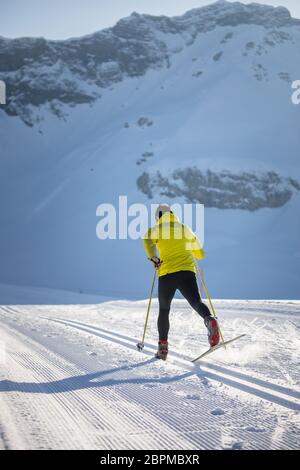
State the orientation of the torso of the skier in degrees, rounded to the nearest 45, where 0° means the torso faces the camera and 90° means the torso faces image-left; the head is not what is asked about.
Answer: approximately 135°

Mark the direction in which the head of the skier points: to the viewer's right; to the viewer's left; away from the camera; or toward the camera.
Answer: away from the camera
